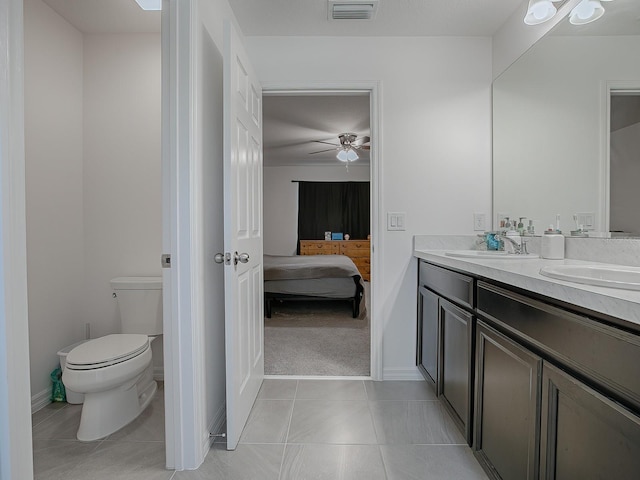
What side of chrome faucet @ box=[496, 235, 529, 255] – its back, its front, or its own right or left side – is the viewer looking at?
left

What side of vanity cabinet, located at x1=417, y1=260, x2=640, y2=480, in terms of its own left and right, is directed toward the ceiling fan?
right

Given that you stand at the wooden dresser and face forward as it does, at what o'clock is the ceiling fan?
The ceiling fan is roughly at 12 o'clock from the wooden dresser.

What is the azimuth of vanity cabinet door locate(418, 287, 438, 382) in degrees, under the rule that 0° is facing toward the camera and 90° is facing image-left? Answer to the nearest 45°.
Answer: approximately 90°

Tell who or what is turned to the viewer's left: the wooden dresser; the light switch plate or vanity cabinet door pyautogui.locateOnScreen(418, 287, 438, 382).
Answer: the vanity cabinet door

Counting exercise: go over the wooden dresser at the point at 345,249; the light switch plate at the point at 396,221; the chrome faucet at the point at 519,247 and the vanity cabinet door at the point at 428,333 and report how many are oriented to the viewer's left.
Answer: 2
